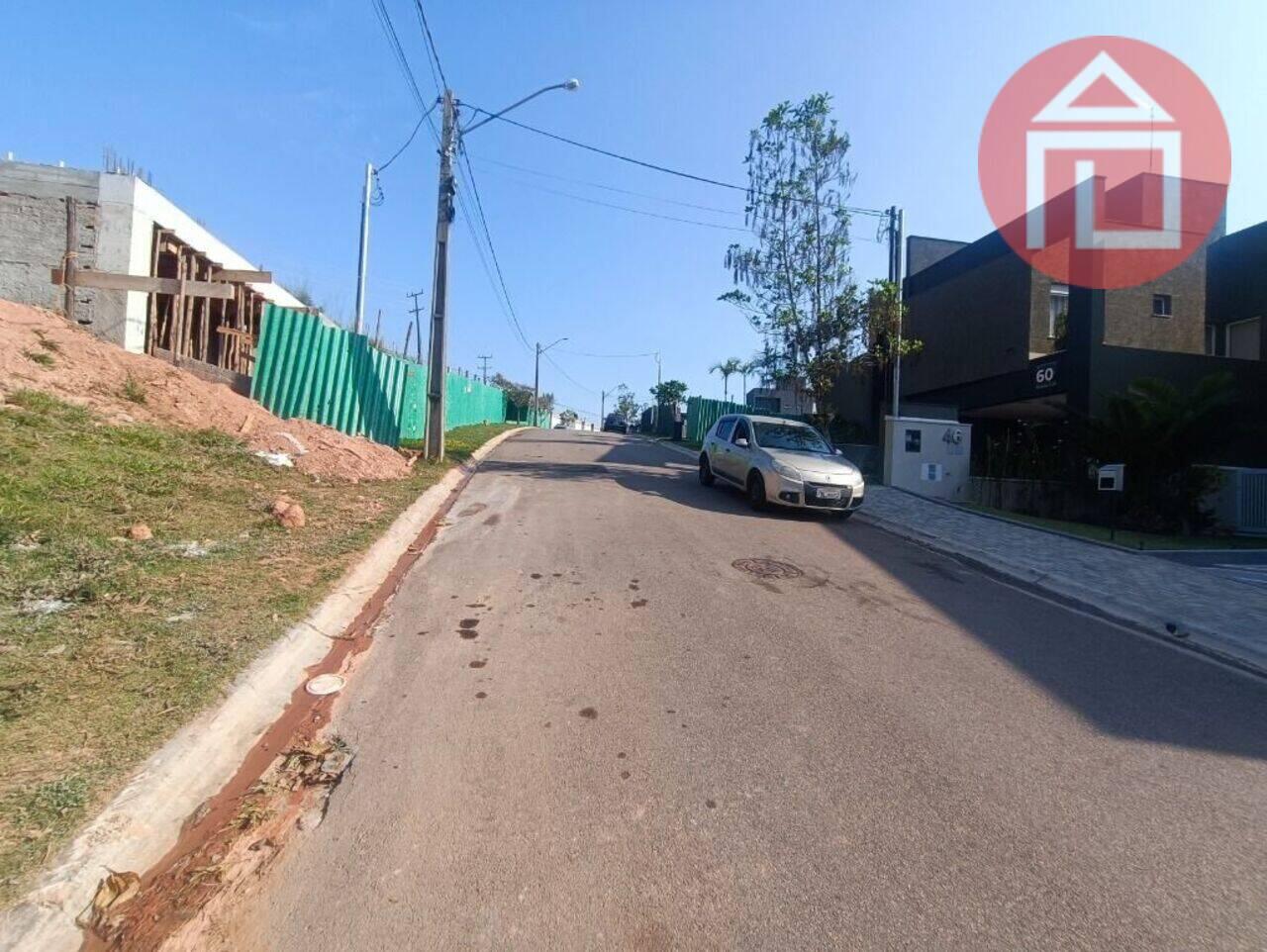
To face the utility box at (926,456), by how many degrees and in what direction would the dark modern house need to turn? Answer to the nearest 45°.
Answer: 0° — it already faces it

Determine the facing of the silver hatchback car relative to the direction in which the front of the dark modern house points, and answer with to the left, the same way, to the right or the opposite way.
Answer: to the left

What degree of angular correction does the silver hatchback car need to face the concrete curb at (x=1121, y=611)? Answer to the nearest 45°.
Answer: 0° — it already faces it

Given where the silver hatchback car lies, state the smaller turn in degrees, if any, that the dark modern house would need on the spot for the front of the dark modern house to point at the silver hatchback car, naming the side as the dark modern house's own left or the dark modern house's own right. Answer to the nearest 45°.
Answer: approximately 45° to the dark modern house's own left

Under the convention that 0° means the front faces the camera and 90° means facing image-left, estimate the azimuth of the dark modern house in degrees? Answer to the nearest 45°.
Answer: approximately 45°

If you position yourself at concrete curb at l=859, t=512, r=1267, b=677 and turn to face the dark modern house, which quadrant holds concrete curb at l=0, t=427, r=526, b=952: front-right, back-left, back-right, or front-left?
back-left

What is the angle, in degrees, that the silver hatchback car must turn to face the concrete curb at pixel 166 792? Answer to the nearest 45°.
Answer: approximately 45° to its right

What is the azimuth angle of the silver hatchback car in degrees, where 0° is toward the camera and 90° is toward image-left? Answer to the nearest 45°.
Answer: approximately 315°

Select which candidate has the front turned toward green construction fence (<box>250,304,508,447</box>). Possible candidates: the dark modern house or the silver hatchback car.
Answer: the dark modern house

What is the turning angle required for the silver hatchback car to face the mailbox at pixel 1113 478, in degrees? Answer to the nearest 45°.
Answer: approximately 45° to its left

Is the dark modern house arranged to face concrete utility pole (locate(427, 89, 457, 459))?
yes

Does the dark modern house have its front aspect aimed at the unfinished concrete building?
yes

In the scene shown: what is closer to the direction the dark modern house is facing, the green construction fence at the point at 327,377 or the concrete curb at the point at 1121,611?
the green construction fence

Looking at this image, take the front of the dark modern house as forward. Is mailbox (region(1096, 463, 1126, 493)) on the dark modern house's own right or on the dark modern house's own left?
on the dark modern house's own left

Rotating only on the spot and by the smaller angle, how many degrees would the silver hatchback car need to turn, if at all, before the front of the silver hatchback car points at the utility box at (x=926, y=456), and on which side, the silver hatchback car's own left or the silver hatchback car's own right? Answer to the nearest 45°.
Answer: approximately 90° to the silver hatchback car's own left
